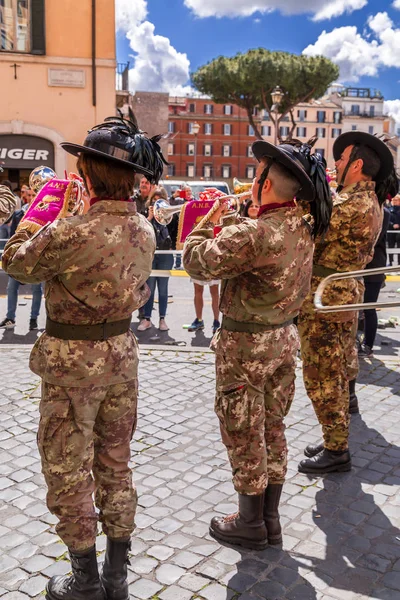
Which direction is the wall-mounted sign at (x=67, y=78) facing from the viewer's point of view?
toward the camera

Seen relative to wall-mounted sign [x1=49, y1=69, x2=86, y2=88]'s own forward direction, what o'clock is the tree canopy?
The tree canopy is roughly at 7 o'clock from the wall-mounted sign.

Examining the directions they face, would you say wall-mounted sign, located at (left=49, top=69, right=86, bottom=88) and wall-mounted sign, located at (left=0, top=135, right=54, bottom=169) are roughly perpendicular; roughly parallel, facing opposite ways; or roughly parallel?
roughly parallel

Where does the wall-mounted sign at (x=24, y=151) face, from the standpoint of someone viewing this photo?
facing the viewer

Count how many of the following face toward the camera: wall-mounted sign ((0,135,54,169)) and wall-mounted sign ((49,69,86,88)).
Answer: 2

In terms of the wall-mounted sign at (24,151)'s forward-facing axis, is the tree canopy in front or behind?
behind
